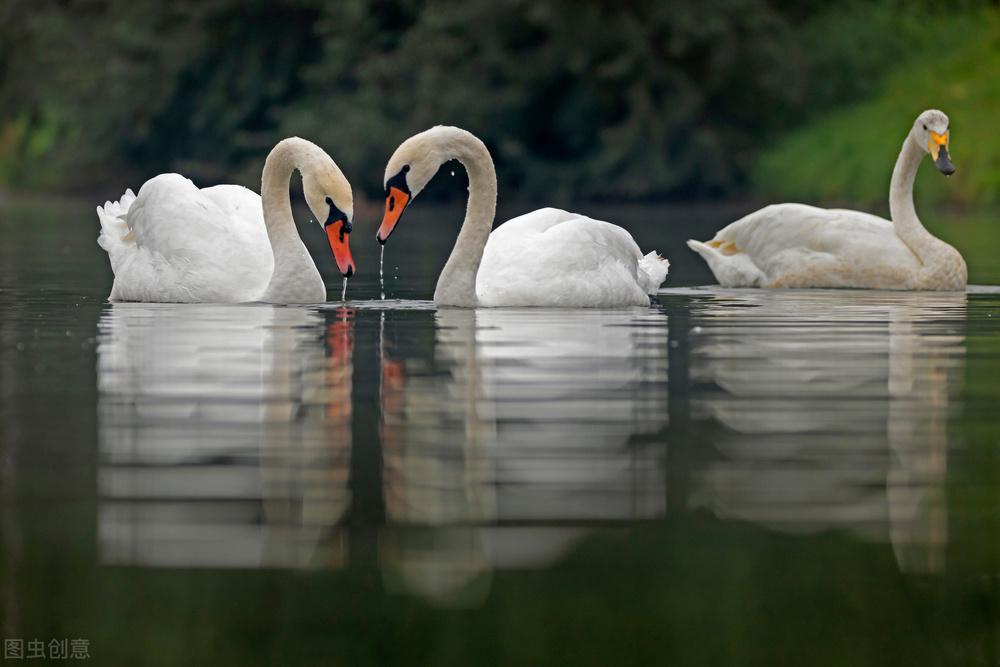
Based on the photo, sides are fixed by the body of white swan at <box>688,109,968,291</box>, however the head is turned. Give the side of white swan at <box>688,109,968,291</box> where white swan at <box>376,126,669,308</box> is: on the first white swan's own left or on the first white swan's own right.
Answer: on the first white swan's own right

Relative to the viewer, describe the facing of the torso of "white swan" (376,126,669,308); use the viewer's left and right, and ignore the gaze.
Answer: facing to the left of the viewer

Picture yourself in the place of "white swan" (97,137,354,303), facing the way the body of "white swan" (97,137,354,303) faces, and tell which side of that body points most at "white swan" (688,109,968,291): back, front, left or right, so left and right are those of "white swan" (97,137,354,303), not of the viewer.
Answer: front

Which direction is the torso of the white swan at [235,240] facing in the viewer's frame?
to the viewer's right

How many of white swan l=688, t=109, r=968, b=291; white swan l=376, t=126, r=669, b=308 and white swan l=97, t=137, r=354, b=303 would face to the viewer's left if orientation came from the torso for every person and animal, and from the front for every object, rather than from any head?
1

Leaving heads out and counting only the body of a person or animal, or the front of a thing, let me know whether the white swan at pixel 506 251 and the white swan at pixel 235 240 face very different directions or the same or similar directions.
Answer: very different directions

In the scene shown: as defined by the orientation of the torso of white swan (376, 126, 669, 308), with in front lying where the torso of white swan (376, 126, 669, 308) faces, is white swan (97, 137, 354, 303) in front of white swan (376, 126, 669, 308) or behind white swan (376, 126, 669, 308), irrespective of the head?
in front

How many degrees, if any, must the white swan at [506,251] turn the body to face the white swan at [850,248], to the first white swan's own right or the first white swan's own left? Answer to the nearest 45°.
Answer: approximately 135° to the first white swan's own right

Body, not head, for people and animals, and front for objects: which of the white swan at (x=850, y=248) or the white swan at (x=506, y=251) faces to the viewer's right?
the white swan at (x=850, y=248)

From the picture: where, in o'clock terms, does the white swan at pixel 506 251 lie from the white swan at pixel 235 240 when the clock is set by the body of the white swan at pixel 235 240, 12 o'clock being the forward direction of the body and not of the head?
the white swan at pixel 506 251 is roughly at 1 o'clock from the white swan at pixel 235 240.

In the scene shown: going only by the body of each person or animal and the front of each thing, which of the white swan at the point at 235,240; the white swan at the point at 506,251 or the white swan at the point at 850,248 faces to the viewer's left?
the white swan at the point at 506,251

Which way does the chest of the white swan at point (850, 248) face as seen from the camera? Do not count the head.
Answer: to the viewer's right

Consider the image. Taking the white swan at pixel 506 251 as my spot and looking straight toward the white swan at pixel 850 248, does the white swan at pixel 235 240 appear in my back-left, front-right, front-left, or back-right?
back-left
